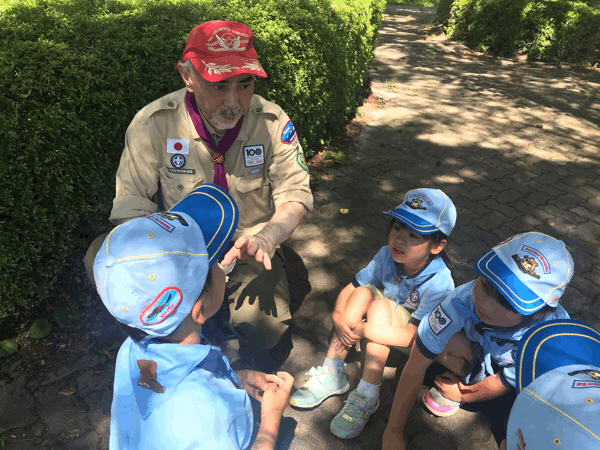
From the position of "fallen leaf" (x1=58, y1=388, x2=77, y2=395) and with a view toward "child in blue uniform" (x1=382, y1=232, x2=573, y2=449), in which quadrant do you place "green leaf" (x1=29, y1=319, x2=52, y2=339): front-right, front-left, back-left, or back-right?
back-left

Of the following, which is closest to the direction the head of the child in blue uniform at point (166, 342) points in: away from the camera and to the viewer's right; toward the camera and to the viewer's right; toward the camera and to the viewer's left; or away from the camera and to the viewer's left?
away from the camera and to the viewer's right

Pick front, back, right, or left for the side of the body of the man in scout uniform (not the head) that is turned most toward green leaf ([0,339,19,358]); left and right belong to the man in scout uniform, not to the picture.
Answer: right

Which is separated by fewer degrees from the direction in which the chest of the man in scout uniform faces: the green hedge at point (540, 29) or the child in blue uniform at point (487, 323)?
the child in blue uniform

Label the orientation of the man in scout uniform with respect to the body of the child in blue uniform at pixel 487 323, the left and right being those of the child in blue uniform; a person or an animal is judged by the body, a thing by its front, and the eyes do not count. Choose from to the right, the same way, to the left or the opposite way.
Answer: to the left

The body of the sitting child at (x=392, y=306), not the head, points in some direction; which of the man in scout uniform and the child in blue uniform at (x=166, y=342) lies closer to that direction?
the child in blue uniform

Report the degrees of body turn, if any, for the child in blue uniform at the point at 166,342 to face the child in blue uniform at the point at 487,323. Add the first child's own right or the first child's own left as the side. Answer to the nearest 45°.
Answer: approximately 45° to the first child's own right

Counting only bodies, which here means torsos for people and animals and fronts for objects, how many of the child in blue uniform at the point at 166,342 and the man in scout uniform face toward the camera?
1

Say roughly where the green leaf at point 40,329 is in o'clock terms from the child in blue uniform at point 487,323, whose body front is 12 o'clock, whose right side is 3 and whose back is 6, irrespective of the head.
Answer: The green leaf is roughly at 1 o'clock from the child in blue uniform.

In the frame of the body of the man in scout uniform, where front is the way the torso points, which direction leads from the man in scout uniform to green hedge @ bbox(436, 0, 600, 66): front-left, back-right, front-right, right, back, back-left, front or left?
back-left
